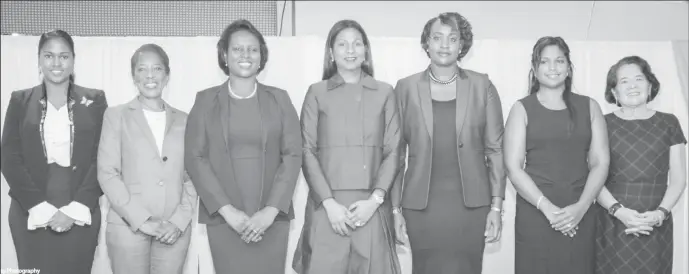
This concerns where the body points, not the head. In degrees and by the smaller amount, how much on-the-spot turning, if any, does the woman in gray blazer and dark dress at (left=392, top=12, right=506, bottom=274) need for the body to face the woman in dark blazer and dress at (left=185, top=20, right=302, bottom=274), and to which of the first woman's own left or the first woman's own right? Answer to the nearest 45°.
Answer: approximately 90° to the first woman's own right

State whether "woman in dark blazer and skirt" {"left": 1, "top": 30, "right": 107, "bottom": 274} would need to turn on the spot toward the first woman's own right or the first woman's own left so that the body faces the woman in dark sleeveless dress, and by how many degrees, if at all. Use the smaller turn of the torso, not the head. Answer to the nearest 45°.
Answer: approximately 45° to the first woman's own left

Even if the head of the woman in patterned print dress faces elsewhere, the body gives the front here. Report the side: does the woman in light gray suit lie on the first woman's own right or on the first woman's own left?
on the first woman's own right

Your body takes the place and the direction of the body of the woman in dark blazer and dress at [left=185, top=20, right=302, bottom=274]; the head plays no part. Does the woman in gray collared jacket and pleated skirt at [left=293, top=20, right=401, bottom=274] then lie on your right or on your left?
on your left

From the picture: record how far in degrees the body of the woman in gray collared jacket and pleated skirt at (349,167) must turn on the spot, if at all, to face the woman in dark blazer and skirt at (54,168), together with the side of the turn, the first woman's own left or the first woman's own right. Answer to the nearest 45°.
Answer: approximately 90° to the first woman's own right

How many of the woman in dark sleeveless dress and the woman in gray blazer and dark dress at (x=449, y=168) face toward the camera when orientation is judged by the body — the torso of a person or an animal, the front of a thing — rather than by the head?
2
